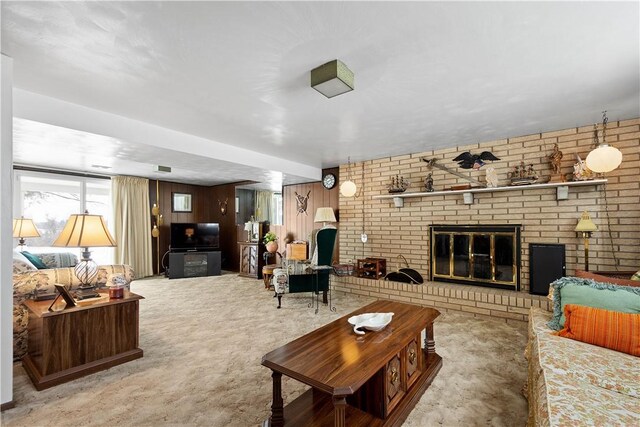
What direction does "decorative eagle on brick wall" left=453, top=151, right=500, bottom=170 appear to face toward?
toward the camera

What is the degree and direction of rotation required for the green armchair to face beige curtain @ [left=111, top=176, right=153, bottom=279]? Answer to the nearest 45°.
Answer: approximately 45° to its right

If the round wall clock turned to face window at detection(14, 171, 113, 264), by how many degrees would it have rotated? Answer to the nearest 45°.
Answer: approximately 45° to its right

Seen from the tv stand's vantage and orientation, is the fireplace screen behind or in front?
in front

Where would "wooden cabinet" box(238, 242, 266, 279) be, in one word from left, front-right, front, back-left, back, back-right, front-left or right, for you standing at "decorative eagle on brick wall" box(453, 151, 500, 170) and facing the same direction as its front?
right

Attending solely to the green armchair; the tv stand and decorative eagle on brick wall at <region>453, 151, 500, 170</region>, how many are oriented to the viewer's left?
1

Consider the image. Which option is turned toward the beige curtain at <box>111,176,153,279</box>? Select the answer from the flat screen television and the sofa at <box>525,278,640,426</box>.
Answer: the sofa

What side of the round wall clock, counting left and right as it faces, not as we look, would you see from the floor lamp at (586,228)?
left

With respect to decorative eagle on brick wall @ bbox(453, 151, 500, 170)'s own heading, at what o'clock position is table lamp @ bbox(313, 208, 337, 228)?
The table lamp is roughly at 3 o'clock from the decorative eagle on brick wall.

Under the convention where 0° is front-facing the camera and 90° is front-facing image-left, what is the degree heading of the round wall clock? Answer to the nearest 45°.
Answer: approximately 45°

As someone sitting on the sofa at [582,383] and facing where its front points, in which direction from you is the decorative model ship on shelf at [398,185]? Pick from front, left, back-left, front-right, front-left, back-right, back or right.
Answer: front-right

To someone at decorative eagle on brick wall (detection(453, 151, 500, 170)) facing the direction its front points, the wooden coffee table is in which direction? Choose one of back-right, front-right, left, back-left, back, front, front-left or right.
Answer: front

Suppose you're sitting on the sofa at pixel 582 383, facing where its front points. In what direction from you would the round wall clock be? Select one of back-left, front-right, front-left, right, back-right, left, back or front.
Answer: front-right

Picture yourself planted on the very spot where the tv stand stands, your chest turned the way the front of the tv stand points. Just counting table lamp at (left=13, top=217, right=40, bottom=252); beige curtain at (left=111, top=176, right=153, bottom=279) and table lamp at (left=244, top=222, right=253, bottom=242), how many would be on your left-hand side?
1

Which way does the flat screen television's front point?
toward the camera

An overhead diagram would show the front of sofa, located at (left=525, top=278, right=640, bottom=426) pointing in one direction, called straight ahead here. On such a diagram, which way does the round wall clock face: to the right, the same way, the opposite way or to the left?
to the left

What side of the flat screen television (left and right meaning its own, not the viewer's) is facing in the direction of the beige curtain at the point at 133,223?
right

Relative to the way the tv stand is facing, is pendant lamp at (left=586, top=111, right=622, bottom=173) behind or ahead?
ahead

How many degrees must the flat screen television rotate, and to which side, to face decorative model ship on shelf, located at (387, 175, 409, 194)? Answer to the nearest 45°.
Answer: approximately 45° to its left
